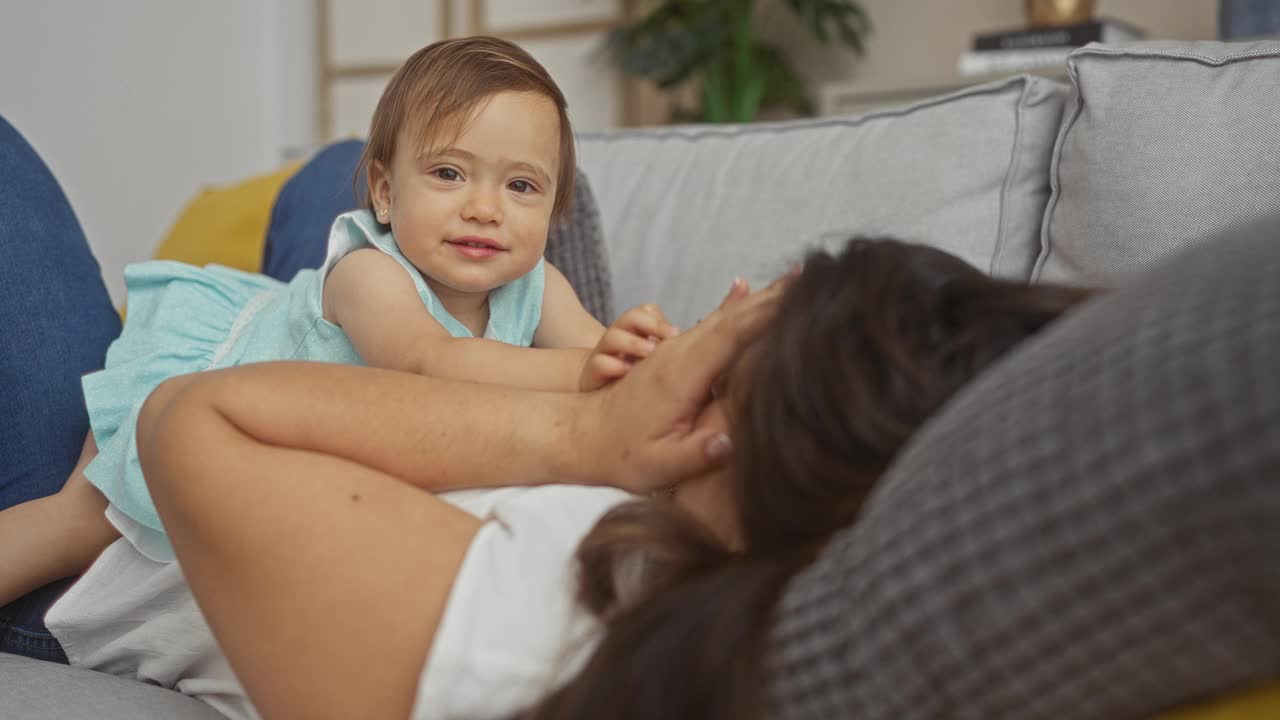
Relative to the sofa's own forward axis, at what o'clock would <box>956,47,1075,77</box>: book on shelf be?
The book on shelf is roughly at 5 o'clock from the sofa.

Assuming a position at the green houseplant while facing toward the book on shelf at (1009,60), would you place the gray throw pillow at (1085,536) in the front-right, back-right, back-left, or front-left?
front-right

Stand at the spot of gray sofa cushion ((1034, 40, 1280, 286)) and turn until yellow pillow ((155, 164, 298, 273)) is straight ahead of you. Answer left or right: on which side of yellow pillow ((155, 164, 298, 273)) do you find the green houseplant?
right

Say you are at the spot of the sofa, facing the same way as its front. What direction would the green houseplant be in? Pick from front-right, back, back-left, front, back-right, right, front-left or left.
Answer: back-right

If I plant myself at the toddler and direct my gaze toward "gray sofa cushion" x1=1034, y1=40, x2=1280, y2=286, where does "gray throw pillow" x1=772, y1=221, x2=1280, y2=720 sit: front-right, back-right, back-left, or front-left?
front-right

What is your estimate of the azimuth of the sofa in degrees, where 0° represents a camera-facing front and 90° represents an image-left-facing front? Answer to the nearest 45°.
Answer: approximately 45°

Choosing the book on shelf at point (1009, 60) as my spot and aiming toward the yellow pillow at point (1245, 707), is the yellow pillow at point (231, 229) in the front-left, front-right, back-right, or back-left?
front-right
